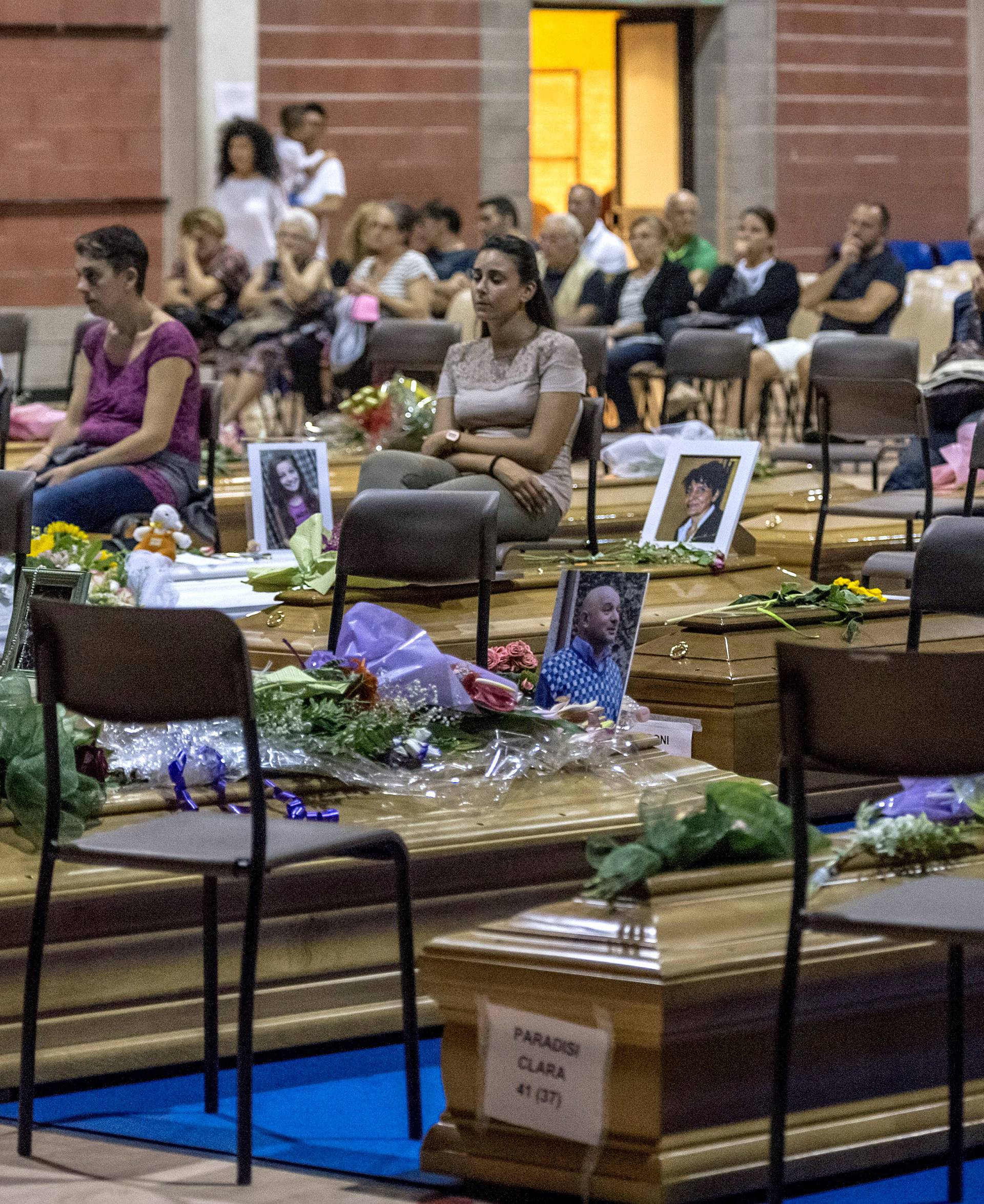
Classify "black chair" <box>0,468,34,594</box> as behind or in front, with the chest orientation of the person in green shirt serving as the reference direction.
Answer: in front

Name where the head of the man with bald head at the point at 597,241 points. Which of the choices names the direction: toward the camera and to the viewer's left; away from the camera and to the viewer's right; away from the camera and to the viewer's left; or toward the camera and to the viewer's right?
toward the camera and to the viewer's left

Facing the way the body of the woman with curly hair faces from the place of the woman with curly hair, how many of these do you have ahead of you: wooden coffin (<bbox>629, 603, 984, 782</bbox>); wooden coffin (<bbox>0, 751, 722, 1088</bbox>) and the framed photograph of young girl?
3

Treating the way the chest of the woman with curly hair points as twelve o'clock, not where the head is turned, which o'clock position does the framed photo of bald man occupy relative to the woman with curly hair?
The framed photo of bald man is roughly at 12 o'clock from the woman with curly hair.

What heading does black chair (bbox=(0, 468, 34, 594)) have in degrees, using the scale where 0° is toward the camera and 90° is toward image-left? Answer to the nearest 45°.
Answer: approximately 180°

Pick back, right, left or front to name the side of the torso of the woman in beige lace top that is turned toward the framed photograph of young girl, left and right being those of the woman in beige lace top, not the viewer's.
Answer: right

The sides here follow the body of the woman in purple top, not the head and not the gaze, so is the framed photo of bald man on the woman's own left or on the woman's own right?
on the woman's own left

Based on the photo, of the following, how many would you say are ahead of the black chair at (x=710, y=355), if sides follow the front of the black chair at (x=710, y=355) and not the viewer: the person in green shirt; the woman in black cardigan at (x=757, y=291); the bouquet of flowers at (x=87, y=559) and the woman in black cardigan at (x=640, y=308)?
1

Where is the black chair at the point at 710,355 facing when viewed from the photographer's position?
facing away from the viewer

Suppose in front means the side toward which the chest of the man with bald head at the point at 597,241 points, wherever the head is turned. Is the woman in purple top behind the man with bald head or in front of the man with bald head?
in front
